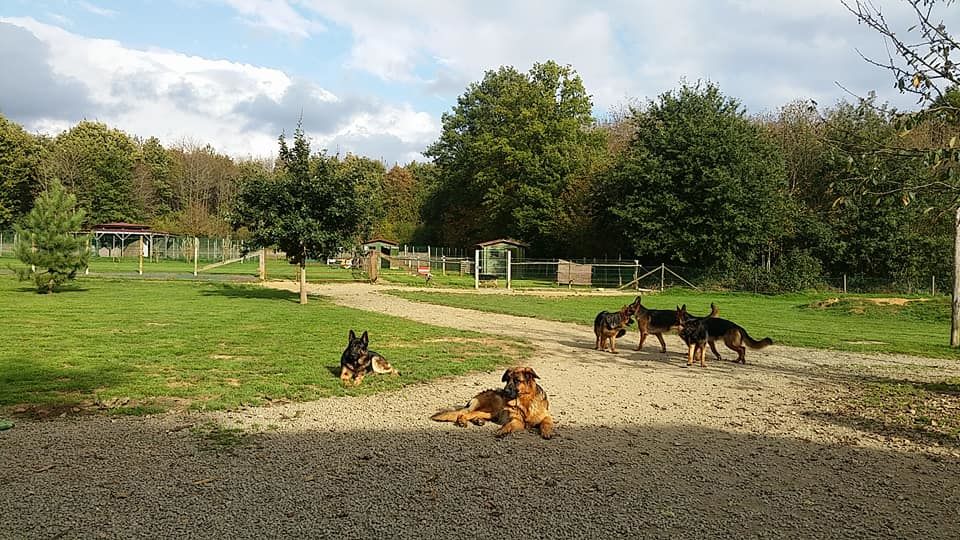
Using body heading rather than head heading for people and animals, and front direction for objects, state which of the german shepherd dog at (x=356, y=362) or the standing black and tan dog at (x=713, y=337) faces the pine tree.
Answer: the standing black and tan dog

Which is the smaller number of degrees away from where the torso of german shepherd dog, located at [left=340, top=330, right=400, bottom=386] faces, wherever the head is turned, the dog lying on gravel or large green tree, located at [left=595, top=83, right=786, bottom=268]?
the dog lying on gravel

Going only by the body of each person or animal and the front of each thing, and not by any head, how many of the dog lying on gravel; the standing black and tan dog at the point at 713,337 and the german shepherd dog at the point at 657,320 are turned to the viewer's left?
2

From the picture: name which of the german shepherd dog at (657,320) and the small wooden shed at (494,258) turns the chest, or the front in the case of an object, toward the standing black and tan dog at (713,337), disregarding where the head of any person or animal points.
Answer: the small wooden shed

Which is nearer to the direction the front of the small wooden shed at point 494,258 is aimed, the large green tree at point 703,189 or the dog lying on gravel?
the dog lying on gravel

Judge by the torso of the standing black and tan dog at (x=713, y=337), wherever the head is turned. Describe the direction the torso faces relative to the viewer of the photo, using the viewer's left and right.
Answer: facing to the left of the viewer

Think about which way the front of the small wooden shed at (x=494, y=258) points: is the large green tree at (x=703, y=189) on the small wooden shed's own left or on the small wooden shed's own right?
on the small wooden shed's own left

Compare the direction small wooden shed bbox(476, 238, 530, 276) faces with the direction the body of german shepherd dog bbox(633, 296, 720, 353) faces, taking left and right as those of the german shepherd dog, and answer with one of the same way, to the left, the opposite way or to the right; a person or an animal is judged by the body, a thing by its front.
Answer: to the left

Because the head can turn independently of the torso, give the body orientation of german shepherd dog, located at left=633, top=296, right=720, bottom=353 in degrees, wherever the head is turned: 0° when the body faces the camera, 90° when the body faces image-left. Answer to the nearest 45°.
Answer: approximately 90°
